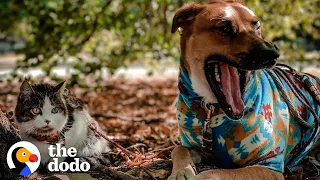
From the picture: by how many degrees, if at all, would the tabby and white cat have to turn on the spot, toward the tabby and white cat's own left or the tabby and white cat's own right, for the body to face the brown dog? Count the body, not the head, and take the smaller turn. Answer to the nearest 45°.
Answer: approximately 135° to the tabby and white cat's own left
